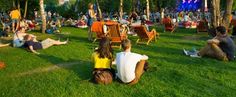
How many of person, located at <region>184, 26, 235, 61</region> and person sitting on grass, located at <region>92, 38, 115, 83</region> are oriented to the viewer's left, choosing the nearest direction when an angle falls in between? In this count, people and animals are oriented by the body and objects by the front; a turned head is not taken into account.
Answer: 1

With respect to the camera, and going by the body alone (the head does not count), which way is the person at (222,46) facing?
to the viewer's left

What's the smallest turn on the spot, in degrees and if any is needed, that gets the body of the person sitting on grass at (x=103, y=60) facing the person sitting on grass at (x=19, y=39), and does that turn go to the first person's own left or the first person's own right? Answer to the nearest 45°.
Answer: approximately 45° to the first person's own left

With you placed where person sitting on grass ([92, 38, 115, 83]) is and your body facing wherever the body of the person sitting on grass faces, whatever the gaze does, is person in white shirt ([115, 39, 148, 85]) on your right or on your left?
on your right

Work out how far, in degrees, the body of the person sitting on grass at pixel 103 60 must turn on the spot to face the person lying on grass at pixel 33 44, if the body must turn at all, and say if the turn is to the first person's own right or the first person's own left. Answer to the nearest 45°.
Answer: approximately 45° to the first person's own left

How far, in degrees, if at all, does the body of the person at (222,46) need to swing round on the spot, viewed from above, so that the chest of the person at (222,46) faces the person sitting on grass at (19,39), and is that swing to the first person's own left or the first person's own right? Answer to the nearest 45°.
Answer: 0° — they already face them

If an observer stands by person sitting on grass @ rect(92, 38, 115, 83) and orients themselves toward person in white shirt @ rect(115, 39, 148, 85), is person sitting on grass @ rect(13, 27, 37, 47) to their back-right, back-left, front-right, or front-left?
back-left

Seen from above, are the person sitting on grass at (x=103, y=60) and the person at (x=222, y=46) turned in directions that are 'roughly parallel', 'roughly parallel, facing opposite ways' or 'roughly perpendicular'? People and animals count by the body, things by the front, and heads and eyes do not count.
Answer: roughly perpendicular

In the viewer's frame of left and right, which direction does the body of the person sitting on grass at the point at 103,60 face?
facing away from the viewer
